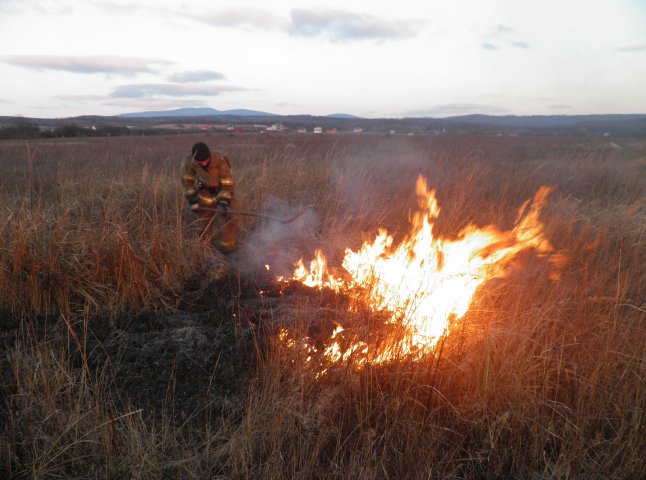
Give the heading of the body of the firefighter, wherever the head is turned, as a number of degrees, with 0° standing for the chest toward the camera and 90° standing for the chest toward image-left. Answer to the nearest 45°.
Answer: approximately 0°

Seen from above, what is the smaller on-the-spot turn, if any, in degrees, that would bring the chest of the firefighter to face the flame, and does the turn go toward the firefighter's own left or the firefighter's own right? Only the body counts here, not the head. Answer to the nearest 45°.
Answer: approximately 45° to the firefighter's own left

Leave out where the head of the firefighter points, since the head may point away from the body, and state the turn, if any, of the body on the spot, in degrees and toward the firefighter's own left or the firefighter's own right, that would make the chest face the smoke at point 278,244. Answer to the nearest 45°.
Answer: approximately 90° to the firefighter's own left

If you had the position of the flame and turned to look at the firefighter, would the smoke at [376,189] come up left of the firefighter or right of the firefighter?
right

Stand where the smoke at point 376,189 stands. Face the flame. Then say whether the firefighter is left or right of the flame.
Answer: right

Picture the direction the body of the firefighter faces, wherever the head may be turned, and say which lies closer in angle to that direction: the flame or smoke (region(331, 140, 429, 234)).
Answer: the flame
